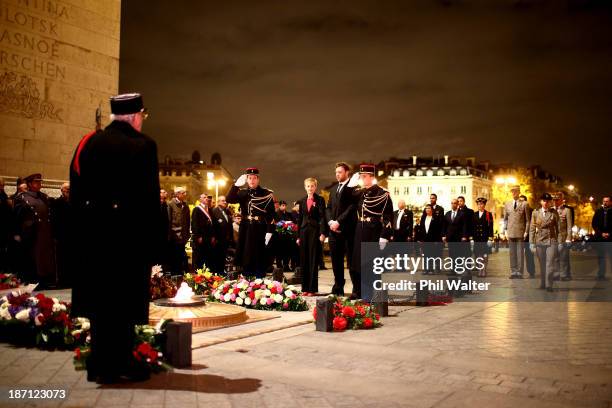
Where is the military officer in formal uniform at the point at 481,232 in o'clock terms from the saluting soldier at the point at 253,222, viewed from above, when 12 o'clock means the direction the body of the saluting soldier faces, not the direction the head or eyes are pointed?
The military officer in formal uniform is roughly at 8 o'clock from the saluting soldier.

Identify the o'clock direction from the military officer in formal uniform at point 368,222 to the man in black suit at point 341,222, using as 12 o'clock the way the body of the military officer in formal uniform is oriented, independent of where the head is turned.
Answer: The man in black suit is roughly at 3 o'clock from the military officer in formal uniform.

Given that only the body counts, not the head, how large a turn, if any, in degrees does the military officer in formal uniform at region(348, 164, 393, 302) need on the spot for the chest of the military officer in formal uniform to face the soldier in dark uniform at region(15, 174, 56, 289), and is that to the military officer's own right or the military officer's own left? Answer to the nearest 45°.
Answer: approximately 45° to the military officer's own right

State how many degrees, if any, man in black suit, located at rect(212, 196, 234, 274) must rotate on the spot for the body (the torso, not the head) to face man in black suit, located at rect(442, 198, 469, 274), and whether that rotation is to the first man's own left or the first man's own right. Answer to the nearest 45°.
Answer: approximately 45° to the first man's own left

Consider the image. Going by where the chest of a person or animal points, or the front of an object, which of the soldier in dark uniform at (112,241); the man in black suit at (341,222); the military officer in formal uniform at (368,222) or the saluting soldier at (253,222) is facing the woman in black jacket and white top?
the soldier in dark uniform

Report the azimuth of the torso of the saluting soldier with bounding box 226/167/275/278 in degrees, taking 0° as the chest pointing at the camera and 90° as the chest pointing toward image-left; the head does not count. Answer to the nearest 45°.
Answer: approximately 0°

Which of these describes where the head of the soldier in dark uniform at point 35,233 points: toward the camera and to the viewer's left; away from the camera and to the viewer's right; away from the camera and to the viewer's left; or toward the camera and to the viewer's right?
toward the camera and to the viewer's right
